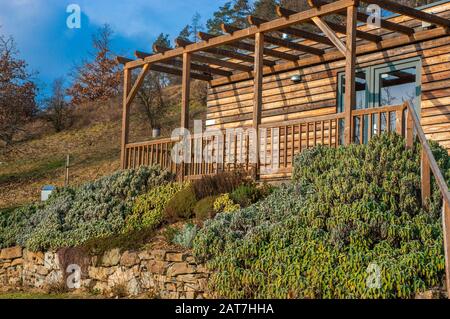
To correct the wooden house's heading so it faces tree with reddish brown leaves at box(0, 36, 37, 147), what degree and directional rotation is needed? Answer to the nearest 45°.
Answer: approximately 90° to its right

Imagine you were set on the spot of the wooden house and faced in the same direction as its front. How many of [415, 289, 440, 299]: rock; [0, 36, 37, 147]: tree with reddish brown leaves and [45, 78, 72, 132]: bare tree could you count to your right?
2

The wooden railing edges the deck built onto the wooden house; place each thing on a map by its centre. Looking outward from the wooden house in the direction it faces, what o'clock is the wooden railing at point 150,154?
The wooden railing is roughly at 2 o'clock from the wooden house.

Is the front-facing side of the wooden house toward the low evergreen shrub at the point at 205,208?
yes

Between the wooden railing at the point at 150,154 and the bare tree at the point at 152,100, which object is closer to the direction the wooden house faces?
the wooden railing

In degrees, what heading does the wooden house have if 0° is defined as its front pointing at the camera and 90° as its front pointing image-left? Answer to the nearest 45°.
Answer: approximately 45°

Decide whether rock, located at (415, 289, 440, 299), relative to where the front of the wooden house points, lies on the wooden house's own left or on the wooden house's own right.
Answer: on the wooden house's own left

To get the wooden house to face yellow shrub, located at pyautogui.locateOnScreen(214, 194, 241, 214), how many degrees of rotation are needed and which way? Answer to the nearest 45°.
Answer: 0° — it already faces it

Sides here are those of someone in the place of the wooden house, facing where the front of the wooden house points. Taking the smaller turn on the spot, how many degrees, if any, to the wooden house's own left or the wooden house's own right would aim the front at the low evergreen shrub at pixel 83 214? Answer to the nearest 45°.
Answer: approximately 45° to the wooden house's own right

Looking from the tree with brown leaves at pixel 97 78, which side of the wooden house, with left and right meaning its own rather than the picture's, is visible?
right
